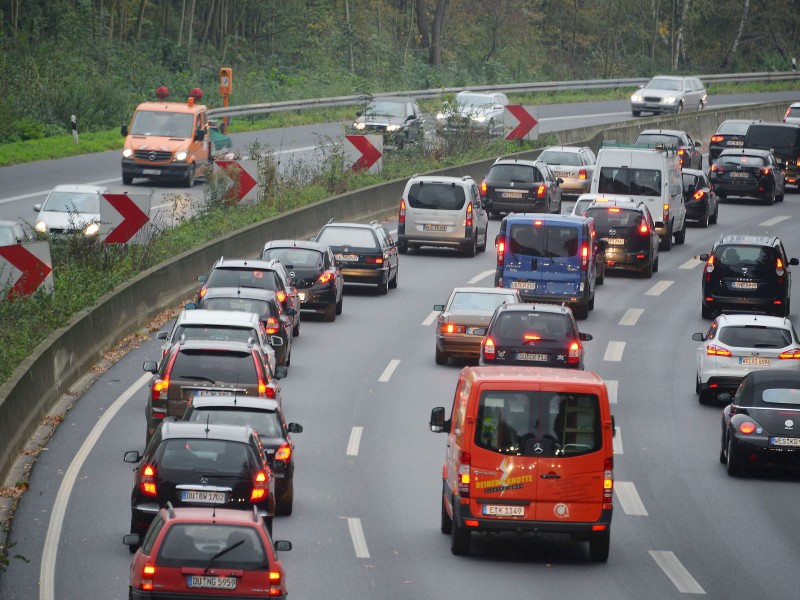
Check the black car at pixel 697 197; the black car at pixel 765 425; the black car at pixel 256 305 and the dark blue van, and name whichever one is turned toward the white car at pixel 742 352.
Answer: the black car at pixel 765 425

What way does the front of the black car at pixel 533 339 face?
away from the camera

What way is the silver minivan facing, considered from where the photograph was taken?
facing away from the viewer

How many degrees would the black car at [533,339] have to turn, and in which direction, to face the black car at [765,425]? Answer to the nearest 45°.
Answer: approximately 135° to its right

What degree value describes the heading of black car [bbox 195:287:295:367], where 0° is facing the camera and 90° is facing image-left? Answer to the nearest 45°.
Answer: approximately 180°

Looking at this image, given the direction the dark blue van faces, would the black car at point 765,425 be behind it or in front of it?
behind

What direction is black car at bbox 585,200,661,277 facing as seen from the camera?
away from the camera

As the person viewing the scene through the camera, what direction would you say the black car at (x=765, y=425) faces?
facing away from the viewer

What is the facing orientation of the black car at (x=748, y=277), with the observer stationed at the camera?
facing away from the viewer

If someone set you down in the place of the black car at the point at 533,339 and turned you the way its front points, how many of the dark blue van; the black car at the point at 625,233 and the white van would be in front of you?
3

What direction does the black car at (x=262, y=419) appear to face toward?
away from the camera

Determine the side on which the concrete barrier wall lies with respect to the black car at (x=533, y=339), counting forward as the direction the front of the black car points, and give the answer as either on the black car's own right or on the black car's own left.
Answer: on the black car's own left

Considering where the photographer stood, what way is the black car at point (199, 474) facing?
facing away from the viewer

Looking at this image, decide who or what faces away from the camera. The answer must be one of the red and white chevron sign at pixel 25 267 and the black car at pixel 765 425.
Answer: the black car

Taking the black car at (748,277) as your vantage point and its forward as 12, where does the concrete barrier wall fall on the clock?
The concrete barrier wall is roughly at 8 o'clock from the black car.

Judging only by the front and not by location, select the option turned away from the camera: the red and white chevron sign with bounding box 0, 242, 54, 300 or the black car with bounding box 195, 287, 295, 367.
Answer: the black car
